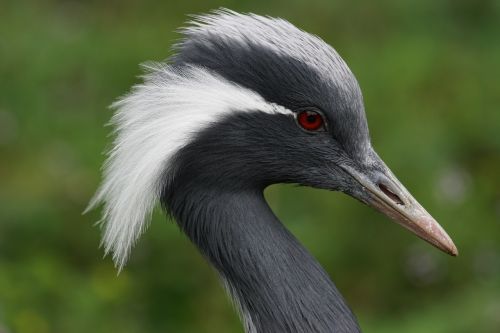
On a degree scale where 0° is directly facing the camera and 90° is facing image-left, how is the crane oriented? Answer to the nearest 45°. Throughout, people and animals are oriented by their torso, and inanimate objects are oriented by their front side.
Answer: approximately 270°
